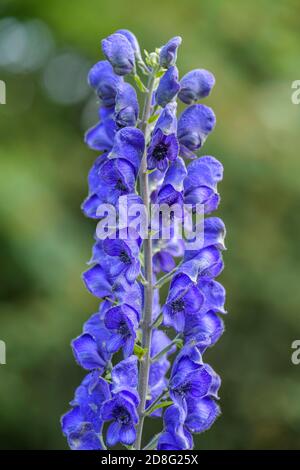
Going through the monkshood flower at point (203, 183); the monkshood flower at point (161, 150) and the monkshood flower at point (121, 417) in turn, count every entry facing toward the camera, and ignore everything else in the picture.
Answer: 2

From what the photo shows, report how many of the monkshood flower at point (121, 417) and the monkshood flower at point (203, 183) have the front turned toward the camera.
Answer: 1

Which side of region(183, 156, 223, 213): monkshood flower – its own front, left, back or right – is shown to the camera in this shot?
right

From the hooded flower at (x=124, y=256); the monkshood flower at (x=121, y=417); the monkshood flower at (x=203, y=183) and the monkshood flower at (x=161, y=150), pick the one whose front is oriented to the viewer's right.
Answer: the monkshood flower at (x=203, y=183)

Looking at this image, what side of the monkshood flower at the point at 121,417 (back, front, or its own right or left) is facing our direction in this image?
front

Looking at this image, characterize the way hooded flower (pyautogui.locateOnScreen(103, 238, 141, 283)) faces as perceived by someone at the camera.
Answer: facing the viewer and to the left of the viewer
